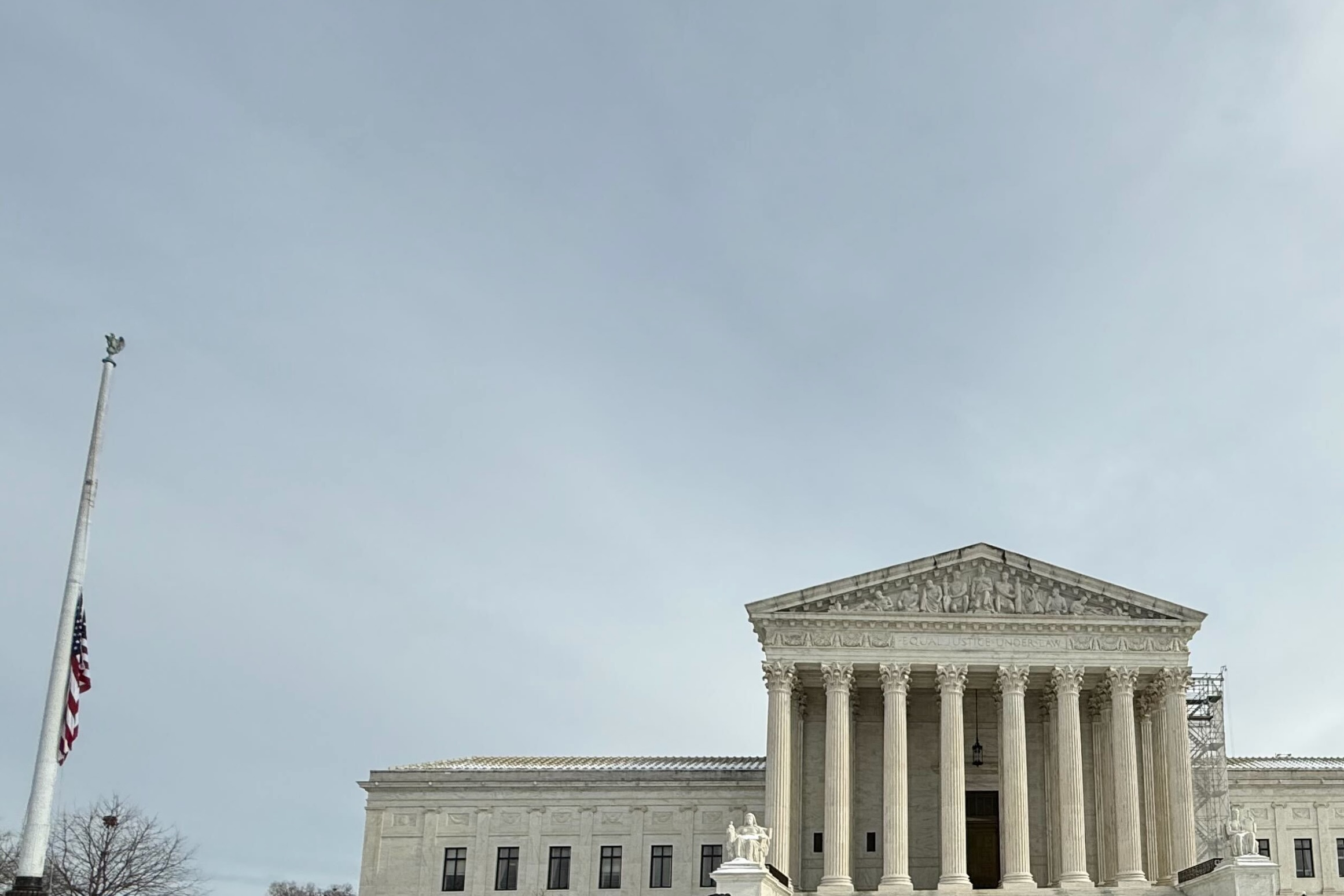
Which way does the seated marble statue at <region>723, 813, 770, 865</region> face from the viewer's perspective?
toward the camera

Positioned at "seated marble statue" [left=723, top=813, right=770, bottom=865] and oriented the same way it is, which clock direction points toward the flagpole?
The flagpole is roughly at 1 o'clock from the seated marble statue.

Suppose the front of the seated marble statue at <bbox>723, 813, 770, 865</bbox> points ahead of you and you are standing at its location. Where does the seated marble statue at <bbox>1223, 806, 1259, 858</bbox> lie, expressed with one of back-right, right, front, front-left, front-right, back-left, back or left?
left

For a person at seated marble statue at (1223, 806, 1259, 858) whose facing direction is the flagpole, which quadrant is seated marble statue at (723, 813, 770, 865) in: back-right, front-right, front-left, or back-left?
front-right

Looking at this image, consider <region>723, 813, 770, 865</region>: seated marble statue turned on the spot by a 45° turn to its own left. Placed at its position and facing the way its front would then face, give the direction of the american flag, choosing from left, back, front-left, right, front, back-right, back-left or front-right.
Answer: right

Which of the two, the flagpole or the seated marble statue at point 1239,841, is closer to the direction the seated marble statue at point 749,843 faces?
the flagpole
